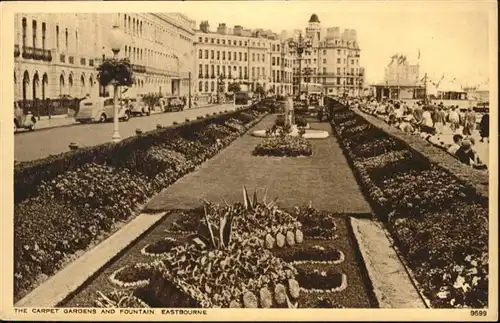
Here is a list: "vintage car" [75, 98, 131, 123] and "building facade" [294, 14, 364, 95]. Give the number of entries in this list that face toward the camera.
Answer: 1

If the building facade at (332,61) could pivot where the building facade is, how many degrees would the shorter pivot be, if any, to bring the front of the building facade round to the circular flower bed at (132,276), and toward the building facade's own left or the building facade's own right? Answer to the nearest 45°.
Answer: approximately 45° to the building facade's own right

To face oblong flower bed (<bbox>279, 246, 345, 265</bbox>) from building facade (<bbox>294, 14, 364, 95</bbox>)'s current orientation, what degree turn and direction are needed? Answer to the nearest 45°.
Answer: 0° — it already faces it

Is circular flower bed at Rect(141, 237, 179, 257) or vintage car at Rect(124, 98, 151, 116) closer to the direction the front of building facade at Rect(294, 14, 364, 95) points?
the circular flower bed

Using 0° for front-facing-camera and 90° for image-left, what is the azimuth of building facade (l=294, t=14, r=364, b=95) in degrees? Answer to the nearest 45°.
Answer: approximately 0°
